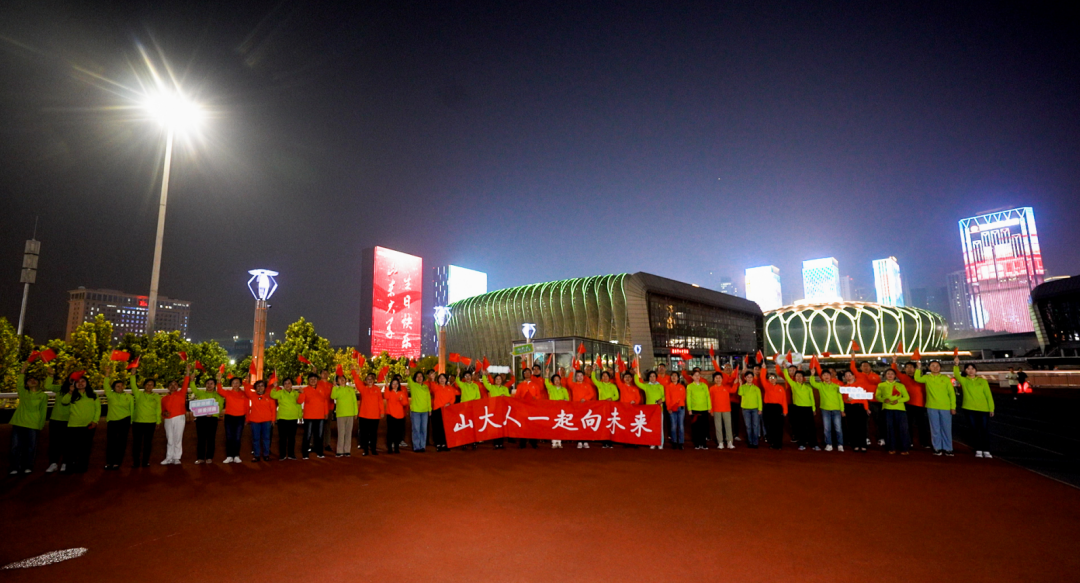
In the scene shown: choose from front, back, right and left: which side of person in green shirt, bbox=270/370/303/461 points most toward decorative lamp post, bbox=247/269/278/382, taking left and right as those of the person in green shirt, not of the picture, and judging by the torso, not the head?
back

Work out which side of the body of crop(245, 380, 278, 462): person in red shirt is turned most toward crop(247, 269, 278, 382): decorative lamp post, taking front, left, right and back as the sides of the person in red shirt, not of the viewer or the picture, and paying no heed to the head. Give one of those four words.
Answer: back

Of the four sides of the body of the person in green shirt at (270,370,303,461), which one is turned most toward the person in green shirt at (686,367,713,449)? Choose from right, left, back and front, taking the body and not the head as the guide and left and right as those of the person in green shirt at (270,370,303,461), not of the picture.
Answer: left

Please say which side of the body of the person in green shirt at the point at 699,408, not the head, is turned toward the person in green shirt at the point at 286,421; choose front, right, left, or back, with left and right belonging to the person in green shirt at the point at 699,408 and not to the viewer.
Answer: right

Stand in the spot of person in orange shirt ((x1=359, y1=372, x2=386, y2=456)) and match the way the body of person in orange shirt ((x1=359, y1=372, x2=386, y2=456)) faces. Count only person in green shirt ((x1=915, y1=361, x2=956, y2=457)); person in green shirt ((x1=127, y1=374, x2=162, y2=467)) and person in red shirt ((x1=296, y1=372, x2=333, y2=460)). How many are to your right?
2

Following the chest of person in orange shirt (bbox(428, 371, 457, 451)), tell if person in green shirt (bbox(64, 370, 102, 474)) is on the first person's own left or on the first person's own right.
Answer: on the first person's own right

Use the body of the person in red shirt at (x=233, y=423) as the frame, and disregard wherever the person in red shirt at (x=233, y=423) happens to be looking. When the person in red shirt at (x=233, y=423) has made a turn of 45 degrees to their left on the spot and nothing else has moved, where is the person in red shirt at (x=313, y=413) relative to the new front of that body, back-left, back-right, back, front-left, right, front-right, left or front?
front-left

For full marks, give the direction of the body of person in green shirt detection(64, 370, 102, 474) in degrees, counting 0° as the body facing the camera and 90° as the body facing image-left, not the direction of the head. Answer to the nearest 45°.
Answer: approximately 0°

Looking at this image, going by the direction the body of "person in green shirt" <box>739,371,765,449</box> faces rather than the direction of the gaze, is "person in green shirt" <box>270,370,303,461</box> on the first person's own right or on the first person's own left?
on the first person's own right

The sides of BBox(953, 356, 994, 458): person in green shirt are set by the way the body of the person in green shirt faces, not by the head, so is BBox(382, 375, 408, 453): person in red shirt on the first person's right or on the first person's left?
on the first person's right

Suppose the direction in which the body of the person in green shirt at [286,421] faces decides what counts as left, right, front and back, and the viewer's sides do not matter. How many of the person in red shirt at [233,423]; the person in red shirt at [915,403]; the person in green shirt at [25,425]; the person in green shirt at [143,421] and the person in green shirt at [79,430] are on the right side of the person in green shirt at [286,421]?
4

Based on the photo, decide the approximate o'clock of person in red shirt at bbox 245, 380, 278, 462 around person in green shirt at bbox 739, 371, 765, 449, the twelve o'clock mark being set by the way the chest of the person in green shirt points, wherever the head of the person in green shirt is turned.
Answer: The person in red shirt is roughly at 2 o'clock from the person in green shirt.

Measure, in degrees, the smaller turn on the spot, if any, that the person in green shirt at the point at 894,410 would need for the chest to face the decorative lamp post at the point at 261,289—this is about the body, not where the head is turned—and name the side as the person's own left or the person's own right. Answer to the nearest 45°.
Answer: approximately 90° to the person's own right

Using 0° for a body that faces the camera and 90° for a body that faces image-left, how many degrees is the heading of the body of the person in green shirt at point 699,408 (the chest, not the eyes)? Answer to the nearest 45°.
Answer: approximately 0°
